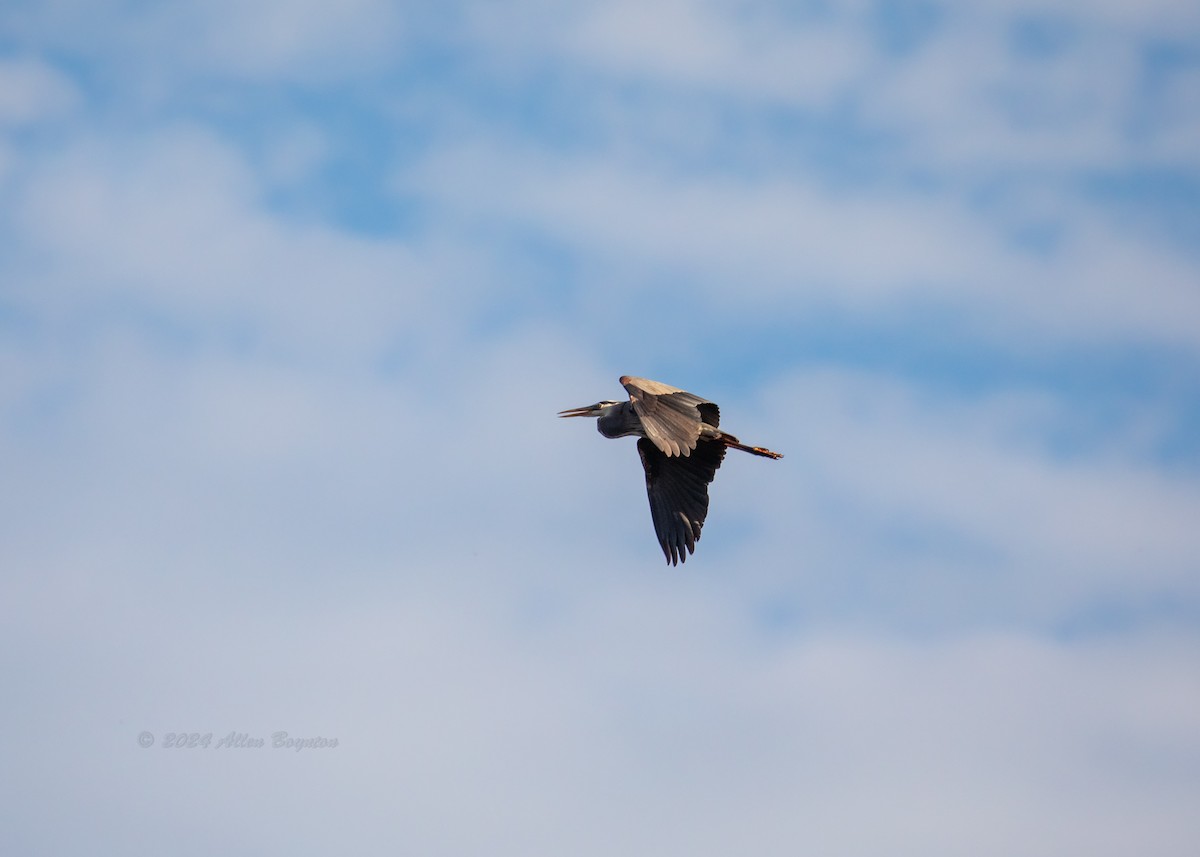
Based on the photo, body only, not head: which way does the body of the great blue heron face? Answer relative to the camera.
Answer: to the viewer's left
